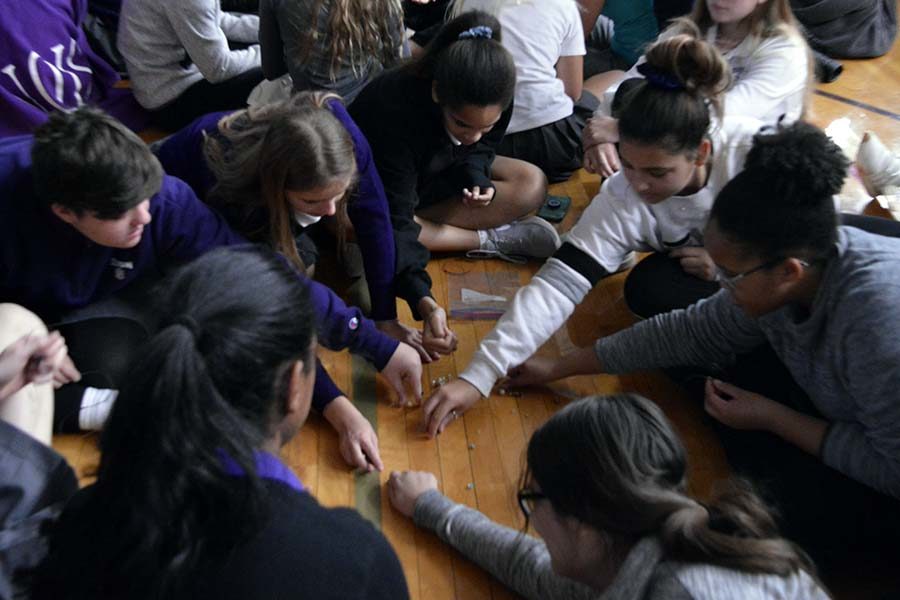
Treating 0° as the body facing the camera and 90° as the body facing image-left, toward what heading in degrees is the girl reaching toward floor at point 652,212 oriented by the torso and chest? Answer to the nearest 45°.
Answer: approximately 45°

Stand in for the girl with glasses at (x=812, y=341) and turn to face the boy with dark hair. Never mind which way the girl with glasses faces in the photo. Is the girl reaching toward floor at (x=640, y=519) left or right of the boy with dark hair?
left

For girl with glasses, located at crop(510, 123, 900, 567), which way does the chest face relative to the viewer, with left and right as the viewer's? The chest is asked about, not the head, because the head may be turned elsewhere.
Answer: facing to the left of the viewer

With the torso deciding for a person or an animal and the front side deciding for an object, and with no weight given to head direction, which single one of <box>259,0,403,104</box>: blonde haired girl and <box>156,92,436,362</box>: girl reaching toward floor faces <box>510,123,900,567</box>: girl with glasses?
the girl reaching toward floor

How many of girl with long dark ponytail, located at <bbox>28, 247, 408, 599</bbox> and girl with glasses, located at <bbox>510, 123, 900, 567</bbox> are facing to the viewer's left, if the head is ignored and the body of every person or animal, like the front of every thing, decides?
1

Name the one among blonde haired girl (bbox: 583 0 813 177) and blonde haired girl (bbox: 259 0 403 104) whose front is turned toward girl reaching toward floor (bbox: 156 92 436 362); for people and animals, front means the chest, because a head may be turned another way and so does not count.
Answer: blonde haired girl (bbox: 583 0 813 177)

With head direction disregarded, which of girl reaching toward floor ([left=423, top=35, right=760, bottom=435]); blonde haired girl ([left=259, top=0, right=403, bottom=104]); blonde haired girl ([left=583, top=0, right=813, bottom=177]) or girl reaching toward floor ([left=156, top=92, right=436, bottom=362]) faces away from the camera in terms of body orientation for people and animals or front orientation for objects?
blonde haired girl ([left=259, top=0, right=403, bottom=104])

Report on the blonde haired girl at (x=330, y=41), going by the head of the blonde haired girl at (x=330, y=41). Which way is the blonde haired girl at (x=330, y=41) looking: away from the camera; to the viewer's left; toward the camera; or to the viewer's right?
away from the camera

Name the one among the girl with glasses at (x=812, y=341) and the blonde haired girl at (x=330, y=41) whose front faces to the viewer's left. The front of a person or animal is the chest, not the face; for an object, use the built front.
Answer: the girl with glasses

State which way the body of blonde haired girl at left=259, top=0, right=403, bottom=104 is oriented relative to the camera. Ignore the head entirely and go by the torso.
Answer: away from the camera
